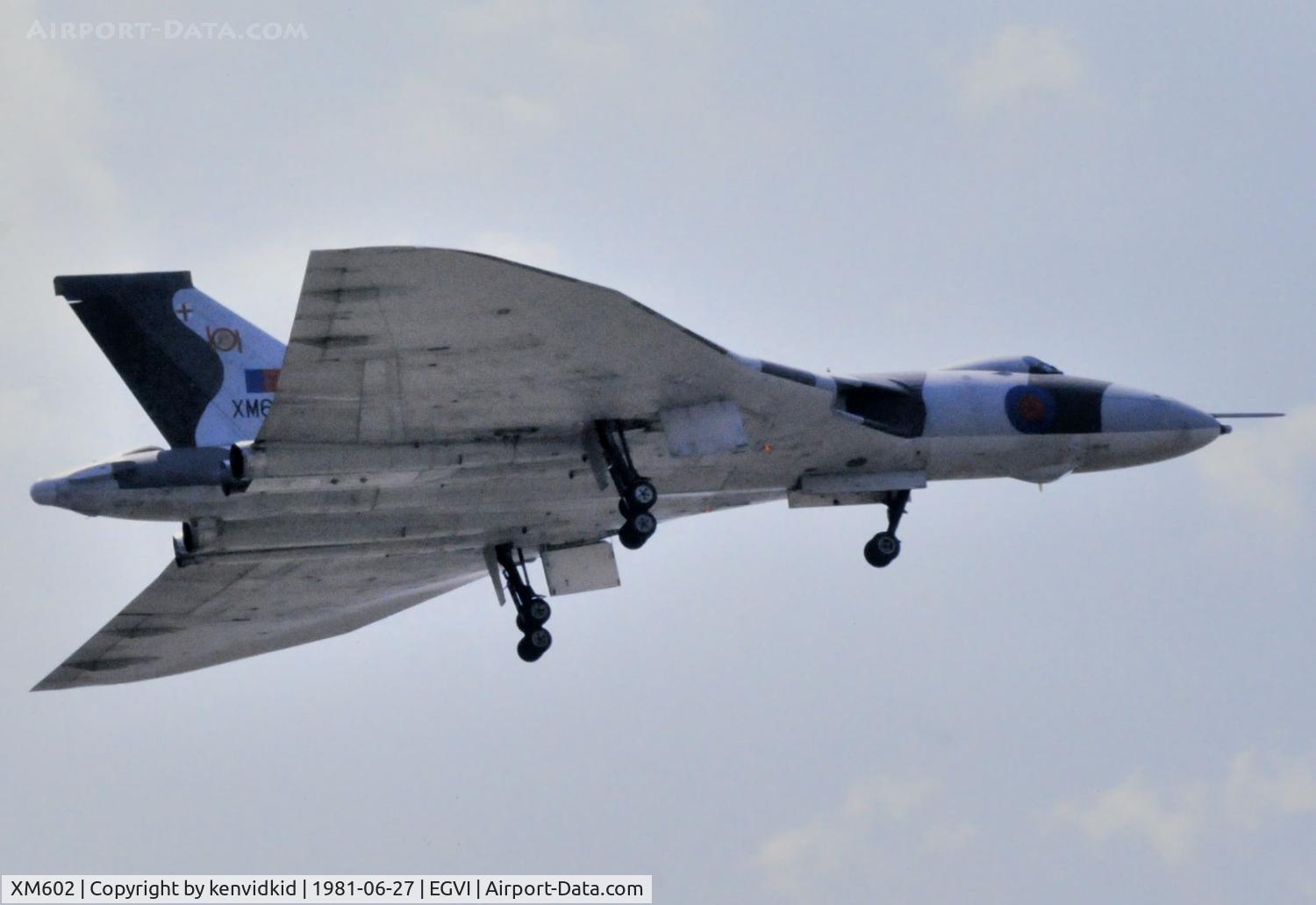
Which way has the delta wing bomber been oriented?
to the viewer's right
